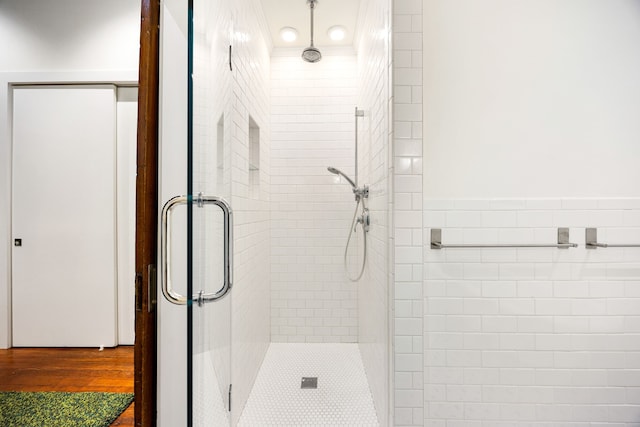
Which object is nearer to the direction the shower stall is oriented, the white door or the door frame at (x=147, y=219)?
the door frame

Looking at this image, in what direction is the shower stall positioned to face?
toward the camera

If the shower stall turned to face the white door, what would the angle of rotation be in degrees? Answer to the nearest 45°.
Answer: approximately 135° to its right

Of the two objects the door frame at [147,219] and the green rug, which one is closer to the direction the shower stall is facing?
the door frame

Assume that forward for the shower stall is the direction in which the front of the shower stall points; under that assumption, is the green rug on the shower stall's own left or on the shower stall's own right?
on the shower stall's own right
